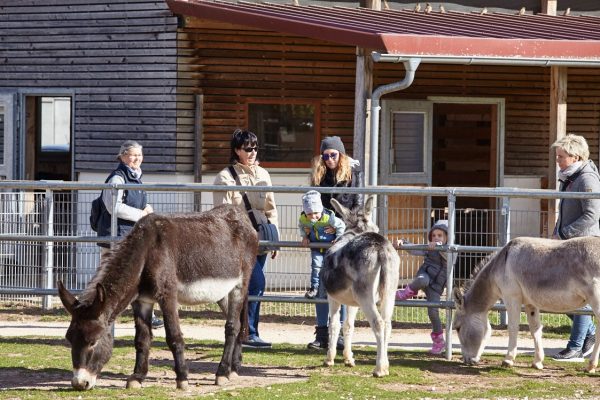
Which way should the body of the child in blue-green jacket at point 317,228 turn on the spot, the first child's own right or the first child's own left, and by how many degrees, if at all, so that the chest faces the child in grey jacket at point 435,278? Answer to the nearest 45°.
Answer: approximately 90° to the first child's own left

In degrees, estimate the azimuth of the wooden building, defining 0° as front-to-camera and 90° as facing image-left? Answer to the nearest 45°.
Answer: approximately 0°

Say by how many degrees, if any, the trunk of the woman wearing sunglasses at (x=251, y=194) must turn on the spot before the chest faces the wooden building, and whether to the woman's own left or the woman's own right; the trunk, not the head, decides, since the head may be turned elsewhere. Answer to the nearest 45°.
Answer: approximately 135° to the woman's own left

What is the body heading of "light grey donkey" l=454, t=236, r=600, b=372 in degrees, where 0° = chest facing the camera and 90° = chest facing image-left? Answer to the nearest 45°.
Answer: approximately 90°

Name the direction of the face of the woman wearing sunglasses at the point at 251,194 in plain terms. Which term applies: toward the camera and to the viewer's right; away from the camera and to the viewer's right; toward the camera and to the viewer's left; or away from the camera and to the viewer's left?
toward the camera and to the viewer's right

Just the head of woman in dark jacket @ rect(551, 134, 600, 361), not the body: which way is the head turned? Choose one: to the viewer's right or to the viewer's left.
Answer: to the viewer's left

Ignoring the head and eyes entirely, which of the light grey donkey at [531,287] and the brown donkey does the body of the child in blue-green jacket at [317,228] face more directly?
the brown donkey

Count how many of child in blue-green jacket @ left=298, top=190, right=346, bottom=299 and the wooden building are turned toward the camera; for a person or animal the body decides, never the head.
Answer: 2

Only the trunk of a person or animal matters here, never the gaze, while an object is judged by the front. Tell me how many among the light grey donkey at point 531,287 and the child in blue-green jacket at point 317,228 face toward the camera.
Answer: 1

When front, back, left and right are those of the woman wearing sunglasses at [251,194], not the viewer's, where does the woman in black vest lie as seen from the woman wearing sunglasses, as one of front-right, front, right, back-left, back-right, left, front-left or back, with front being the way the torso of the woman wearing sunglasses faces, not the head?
back-right

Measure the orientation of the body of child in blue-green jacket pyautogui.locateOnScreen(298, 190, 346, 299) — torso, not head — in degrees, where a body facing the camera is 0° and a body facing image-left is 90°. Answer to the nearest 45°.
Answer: approximately 0°
